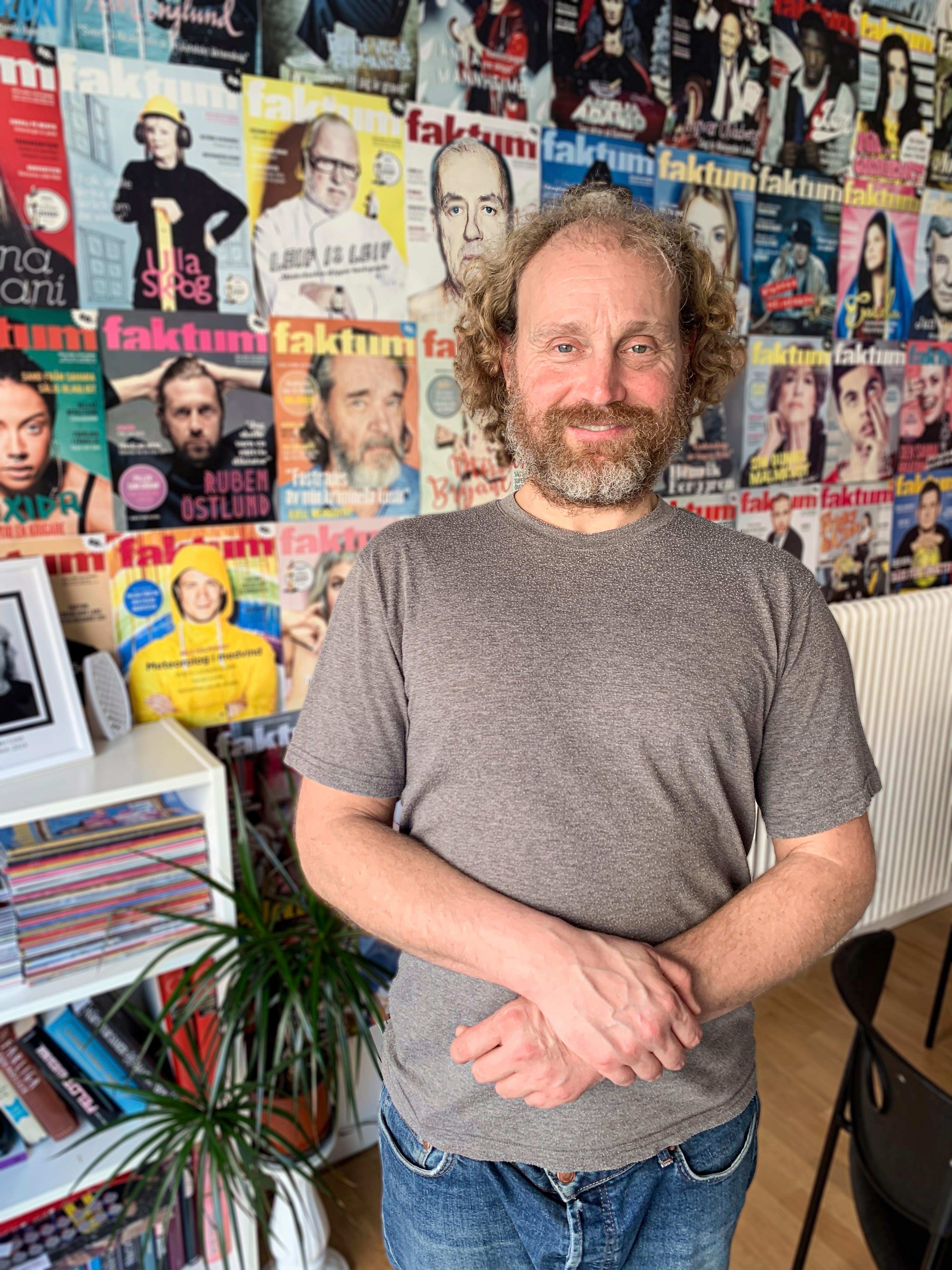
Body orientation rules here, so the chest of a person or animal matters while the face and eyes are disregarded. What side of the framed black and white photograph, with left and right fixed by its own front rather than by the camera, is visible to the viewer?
front

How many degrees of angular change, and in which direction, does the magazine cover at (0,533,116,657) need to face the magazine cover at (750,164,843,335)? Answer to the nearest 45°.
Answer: approximately 90° to its left

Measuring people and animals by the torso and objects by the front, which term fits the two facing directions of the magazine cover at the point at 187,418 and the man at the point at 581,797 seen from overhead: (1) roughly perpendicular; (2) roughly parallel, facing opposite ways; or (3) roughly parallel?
roughly parallel

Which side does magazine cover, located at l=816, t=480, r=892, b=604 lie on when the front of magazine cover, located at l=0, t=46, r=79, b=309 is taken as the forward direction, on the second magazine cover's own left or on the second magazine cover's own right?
on the second magazine cover's own left

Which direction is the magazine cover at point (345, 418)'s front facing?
toward the camera

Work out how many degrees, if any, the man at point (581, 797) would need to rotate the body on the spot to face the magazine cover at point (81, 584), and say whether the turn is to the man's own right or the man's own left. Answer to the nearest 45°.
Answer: approximately 135° to the man's own right

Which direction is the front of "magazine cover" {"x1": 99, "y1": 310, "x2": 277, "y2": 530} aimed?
toward the camera

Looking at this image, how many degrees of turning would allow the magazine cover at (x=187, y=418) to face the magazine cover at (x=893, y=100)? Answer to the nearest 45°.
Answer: approximately 90° to its left
